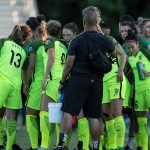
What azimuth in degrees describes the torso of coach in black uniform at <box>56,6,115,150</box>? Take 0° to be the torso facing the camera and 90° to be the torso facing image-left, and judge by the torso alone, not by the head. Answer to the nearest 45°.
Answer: approximately 180°

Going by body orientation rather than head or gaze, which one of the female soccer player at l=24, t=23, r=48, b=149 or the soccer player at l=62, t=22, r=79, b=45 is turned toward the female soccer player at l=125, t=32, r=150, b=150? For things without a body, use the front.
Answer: the female soccer player at l=24, t=23, r=48, b=149
